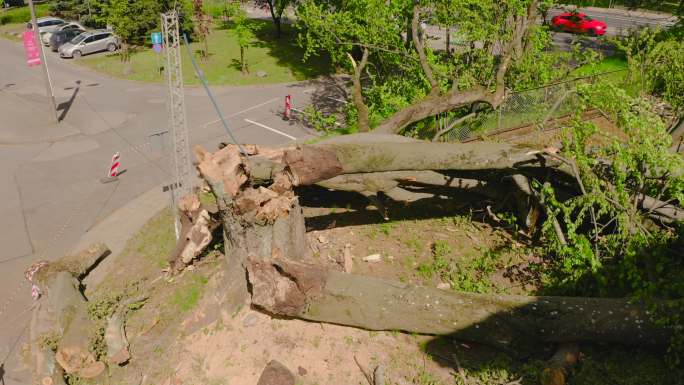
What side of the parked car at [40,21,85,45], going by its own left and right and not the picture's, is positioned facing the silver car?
left

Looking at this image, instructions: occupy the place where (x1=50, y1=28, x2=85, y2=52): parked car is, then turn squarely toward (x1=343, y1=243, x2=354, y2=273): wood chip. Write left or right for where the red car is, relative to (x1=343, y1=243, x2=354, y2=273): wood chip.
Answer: left

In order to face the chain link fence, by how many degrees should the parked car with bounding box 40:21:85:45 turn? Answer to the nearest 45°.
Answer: approximately 90° to its left
